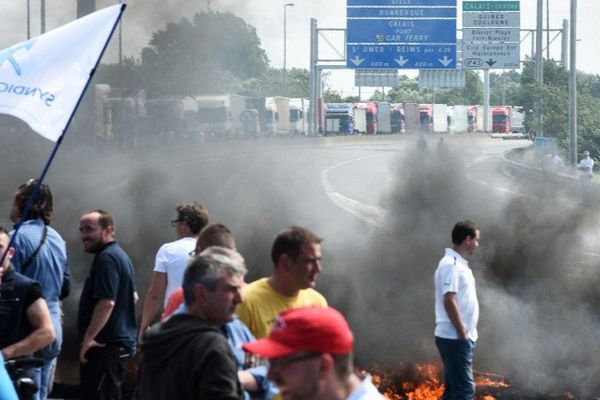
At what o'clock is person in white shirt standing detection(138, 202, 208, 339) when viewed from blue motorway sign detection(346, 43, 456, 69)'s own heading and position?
The person in white shirt standing is roughly at 12 o'clock from the blue motorway sign.

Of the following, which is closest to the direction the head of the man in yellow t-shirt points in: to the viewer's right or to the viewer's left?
to the viewer's right

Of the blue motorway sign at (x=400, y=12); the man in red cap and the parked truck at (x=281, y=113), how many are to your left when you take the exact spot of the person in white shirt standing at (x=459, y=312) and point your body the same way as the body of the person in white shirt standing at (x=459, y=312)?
2

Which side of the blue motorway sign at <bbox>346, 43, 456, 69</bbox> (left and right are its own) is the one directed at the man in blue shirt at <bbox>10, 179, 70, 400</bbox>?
front

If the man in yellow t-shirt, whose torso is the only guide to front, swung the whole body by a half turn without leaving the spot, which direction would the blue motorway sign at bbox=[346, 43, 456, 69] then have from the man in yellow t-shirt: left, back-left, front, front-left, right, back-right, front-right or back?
front-right

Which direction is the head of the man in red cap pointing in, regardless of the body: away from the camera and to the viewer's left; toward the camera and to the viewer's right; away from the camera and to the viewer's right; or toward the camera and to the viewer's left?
toward the camera and to the viewer's left

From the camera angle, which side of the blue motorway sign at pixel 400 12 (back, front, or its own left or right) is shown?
front

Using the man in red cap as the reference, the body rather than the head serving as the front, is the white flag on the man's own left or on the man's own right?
on the man's own right

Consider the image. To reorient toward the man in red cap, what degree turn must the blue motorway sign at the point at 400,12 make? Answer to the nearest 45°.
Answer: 0° — it already faces them

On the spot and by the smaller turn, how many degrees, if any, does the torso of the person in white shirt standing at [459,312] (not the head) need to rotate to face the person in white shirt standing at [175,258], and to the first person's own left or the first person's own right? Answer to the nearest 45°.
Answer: approximately 135° to the first person's own right
